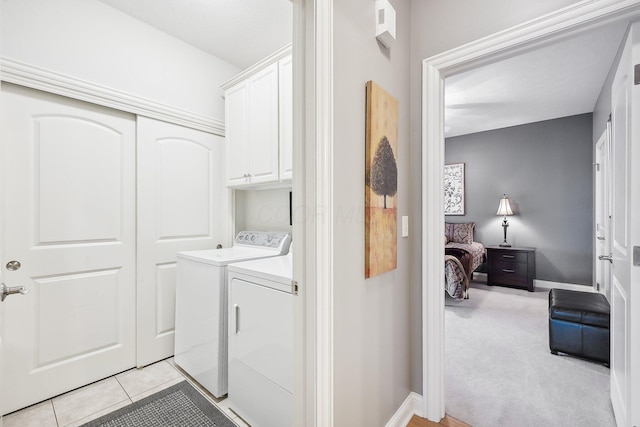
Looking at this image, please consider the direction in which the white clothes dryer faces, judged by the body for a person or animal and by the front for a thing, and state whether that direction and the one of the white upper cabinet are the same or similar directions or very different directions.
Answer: same or similar directions

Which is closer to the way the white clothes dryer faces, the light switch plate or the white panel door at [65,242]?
the white panel door

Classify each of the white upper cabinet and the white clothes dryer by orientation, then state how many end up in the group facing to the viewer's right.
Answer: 0

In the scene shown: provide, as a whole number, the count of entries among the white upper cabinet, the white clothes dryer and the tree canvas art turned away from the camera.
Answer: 0

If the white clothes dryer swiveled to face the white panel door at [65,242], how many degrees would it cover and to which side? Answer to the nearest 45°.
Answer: approximately 90° to its right

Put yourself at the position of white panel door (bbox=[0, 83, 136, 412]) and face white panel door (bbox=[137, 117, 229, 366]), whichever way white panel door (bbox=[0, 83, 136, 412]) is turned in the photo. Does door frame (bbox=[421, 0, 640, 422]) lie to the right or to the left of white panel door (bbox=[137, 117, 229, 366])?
right

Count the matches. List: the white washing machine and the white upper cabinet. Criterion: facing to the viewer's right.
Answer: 0

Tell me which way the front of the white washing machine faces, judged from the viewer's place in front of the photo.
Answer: facing the viewer and to the left of the viewer

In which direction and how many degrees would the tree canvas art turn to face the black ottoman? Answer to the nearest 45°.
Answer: approximately 90° to its left

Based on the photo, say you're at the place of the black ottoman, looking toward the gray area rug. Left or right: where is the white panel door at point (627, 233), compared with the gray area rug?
left

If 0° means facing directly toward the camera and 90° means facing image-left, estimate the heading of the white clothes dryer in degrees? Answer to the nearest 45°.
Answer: approximately 45°

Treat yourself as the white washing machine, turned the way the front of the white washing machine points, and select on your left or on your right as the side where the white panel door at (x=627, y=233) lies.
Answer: on your left

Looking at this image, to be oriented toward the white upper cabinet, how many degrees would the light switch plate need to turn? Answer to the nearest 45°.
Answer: approximately 135° to its right
